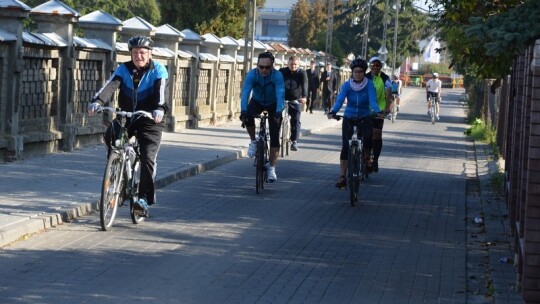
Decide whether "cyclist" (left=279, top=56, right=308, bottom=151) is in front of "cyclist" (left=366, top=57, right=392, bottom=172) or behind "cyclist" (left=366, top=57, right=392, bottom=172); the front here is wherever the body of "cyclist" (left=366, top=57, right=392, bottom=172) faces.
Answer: behind

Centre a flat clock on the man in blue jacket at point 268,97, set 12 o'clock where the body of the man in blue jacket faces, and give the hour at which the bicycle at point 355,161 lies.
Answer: The bicycle is roughly at 11 o'clock from the man in blue jacket.

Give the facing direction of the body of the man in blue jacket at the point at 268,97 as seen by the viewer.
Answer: toward the camera

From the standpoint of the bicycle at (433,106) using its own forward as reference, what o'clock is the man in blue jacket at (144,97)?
The man in blue jacket is roughly at 12 o'clock from the bicycle.

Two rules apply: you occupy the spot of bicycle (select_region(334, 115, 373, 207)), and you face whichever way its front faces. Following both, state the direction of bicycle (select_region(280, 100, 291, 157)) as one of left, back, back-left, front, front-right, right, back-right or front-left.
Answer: back

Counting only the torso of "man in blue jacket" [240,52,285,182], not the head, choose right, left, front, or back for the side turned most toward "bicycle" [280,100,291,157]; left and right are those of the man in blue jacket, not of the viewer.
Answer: back

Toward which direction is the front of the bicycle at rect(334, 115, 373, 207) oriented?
toward the camera

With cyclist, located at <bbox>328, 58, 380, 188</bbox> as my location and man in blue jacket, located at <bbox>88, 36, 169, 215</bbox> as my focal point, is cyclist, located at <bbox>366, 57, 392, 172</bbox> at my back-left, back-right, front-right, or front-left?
back-right

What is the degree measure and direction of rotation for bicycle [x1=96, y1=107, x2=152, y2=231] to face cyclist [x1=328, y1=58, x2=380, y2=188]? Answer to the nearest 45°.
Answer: approximately 180°

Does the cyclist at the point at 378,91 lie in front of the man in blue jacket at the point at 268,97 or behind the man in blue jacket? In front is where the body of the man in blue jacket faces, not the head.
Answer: behind

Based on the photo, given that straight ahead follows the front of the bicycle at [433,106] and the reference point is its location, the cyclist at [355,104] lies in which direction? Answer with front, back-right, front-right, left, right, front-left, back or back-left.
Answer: front

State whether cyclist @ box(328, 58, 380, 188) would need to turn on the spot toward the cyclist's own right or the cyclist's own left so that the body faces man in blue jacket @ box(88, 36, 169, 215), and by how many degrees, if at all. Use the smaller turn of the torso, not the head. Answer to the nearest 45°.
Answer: approximately 45° to the cyclist's own right

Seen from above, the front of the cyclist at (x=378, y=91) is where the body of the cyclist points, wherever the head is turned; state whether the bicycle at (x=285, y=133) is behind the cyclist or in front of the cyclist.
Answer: behind
